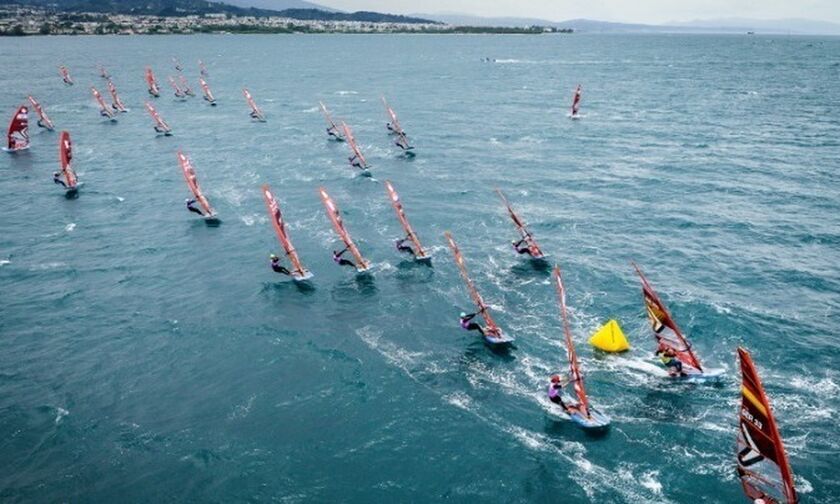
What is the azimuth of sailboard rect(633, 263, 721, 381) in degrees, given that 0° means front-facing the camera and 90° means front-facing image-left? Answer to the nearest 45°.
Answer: approximately 270°
